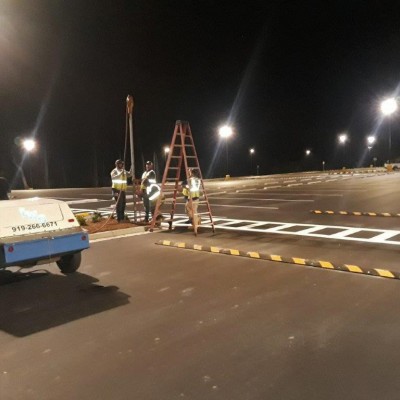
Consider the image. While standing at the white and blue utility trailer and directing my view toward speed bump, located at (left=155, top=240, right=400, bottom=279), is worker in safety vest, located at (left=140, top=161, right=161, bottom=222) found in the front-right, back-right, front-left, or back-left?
front-left

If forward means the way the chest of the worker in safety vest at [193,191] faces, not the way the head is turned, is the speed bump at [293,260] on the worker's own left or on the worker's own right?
on the worker's own left

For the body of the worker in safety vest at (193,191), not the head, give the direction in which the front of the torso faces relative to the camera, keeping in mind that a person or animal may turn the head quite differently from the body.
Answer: to the viewer's left

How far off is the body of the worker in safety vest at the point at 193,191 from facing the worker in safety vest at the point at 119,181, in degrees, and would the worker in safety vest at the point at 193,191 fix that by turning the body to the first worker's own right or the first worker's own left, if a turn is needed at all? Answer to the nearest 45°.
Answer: approximately 45° to the first worker's own right

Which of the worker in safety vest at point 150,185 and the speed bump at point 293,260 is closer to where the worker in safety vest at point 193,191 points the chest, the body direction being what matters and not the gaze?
the worker in safety vest

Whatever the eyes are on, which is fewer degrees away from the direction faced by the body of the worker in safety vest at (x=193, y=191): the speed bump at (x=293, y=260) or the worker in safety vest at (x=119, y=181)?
the worker in safety vest
